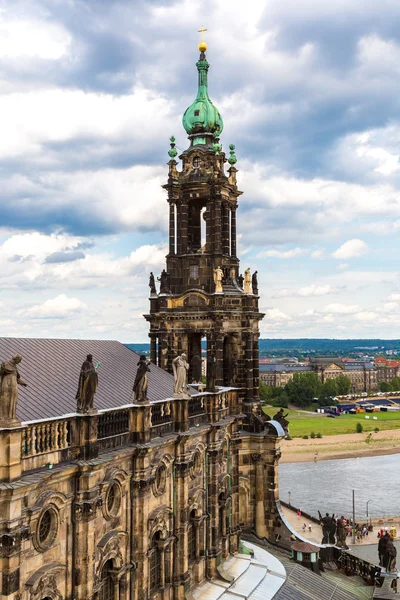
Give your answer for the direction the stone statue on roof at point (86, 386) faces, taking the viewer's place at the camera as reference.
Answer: facing the viewer and to the right of the viewer

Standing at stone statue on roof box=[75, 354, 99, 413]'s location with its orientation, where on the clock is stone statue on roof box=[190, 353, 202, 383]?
stone statue on roof box=[190, 353, 202, 383] is roughly at 8 o'clock from stone statue on roof box=[75, 354, 99, 413].

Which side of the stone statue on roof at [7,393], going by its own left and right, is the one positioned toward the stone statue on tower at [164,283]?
left

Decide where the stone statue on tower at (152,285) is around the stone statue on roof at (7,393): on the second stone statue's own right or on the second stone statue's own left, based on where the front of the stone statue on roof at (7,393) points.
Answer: on the second stone statue's own left

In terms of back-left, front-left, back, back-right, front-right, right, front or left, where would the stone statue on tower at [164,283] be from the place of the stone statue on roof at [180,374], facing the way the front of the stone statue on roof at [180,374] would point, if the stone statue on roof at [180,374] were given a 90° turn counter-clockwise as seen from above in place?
front-left

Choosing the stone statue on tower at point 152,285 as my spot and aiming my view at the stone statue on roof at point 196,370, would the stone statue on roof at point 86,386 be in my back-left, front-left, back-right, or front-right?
front-right

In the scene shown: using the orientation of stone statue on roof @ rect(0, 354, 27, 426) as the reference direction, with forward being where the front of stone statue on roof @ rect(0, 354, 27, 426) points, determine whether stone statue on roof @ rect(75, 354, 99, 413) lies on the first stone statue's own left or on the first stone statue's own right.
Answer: on the first stone statue's own left

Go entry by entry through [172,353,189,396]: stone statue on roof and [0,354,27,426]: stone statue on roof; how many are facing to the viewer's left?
0

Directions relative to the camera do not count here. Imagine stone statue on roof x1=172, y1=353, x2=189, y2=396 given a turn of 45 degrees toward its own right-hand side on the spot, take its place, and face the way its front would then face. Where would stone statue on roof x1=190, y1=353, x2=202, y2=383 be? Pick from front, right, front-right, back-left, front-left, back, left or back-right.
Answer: back

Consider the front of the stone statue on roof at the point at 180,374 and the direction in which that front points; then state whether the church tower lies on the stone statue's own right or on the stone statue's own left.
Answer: on the stone statue's own left

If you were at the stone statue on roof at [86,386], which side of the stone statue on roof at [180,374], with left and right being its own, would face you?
right

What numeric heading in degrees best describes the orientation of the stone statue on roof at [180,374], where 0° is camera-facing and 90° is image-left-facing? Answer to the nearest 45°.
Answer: approximately 315°

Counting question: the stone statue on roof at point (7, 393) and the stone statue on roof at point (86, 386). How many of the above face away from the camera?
0

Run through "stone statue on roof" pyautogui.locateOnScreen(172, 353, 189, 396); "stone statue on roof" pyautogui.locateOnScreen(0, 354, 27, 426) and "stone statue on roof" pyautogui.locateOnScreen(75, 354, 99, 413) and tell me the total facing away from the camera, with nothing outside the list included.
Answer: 0

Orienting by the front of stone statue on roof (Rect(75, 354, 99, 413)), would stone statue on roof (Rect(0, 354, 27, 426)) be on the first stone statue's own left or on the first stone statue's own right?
on the first stone statue's own right

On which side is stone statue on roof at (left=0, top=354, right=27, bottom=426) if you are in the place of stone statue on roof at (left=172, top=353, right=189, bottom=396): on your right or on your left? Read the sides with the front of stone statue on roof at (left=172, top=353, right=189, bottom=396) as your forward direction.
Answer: on your right

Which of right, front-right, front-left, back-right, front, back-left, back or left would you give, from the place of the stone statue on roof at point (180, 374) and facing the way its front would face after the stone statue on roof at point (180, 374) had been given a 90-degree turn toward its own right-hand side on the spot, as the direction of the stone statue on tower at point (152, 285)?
back-right
